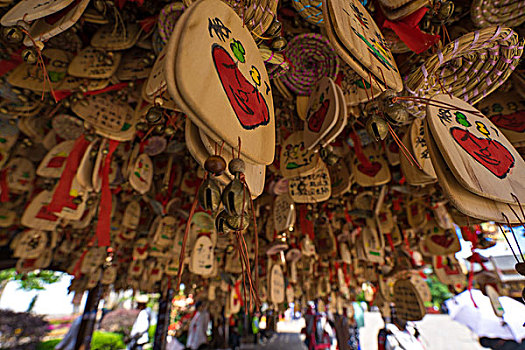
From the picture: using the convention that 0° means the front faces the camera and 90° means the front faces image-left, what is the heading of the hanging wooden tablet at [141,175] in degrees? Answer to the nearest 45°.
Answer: approximately 0°

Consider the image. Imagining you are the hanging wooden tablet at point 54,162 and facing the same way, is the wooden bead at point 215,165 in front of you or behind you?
in front

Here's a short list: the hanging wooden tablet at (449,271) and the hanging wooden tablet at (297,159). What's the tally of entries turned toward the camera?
2

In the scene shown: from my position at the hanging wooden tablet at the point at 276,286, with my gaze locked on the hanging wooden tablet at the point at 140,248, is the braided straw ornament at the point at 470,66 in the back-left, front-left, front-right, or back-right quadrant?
back-left

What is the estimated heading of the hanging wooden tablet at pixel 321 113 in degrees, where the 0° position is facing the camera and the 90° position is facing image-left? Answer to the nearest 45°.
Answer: approximately 45°

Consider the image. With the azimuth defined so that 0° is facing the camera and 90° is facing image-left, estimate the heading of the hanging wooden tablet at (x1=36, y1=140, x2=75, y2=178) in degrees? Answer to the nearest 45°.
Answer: approximately 0°
